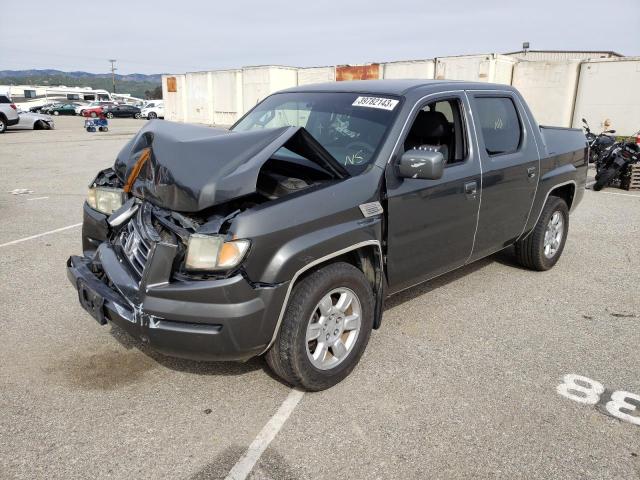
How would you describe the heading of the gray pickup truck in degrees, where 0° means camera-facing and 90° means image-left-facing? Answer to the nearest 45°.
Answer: approximately 45°

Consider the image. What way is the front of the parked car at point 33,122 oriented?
to the viewer's right

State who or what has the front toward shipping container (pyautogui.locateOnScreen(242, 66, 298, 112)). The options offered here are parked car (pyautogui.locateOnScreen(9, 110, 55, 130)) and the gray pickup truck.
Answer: the parked car

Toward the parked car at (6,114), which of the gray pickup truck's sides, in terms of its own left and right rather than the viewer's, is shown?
right

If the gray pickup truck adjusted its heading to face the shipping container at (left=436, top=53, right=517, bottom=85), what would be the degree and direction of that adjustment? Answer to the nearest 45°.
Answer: approximately 135° to its right

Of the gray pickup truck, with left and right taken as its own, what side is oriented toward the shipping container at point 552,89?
back
